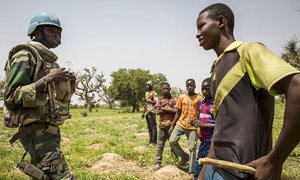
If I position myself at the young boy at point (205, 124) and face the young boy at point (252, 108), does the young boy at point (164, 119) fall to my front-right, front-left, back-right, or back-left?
back-right

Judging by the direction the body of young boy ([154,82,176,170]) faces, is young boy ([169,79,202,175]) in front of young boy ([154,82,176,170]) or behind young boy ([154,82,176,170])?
in front

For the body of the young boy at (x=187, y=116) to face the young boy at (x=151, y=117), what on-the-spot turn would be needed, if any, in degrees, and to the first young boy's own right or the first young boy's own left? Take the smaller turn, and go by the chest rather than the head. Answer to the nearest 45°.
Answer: approximately 180°

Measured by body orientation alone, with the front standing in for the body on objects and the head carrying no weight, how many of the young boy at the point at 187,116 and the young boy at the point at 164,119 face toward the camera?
2

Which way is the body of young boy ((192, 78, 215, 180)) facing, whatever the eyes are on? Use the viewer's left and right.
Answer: facing the viewer and to the left of the viewer

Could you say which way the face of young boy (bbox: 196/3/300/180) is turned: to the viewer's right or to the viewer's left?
to the viewer's left

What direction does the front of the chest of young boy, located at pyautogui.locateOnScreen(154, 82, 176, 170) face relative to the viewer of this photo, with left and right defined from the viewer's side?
facing the viewer

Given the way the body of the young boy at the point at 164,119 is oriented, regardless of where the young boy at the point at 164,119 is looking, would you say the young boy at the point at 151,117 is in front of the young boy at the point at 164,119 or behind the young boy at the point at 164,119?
behind

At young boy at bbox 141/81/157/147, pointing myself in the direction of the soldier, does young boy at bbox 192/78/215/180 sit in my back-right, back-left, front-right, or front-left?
front-left

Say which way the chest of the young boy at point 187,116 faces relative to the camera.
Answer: toward the camera

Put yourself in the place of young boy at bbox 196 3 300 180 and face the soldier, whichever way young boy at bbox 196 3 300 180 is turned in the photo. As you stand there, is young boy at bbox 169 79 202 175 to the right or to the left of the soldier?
right

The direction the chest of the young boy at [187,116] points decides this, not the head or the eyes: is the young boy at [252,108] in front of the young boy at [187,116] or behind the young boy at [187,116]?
in front

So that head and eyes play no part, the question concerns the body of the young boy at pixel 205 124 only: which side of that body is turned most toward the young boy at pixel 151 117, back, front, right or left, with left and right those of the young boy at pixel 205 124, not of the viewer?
right

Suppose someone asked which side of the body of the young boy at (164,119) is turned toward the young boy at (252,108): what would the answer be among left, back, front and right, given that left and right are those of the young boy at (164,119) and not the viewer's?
front
